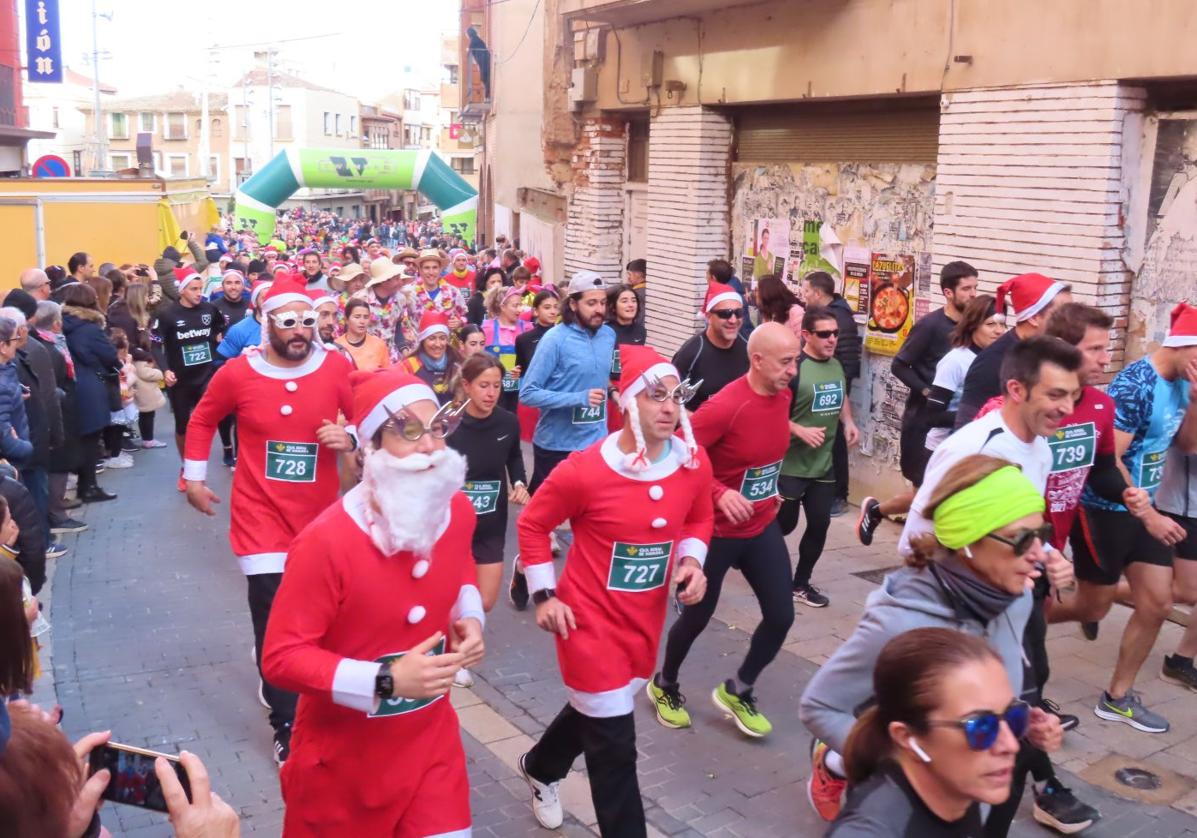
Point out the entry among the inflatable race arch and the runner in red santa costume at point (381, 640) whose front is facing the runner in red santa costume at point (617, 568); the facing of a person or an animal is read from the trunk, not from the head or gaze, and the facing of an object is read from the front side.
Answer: the inflatable race arch

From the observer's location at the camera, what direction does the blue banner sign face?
facing the viewer

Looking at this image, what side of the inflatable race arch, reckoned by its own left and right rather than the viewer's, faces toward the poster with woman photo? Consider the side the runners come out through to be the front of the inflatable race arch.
front

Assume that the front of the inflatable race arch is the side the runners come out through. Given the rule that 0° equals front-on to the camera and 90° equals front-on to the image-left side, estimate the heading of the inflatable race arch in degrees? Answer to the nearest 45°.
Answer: approximately 0°

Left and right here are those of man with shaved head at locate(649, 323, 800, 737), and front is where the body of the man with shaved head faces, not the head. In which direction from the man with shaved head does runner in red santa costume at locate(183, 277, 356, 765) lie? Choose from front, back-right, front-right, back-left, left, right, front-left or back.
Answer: back-right

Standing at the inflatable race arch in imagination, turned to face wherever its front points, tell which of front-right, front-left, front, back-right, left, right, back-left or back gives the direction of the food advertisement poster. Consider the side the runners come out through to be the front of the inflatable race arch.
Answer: front

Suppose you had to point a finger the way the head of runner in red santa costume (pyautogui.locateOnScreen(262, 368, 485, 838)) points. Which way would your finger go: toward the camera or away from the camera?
toward the camera

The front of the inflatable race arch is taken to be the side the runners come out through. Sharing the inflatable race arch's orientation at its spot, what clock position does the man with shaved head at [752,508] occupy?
The man with shaved head is roughly at 12 o'clock from the inflatable race arch.

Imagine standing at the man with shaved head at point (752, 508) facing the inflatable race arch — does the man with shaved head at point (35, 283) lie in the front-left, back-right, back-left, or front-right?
front-left

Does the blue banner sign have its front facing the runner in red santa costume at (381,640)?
yes

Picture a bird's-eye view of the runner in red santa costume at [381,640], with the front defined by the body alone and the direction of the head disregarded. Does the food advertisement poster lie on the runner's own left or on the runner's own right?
on the runner's own left

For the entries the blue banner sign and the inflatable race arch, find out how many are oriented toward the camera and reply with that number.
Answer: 2

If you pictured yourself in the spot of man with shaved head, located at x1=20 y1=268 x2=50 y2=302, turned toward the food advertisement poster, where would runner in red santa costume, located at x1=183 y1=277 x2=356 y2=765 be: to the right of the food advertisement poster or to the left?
right

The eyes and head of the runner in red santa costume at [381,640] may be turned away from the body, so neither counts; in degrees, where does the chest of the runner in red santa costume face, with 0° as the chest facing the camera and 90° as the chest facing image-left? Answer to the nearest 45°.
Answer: approximately 315°

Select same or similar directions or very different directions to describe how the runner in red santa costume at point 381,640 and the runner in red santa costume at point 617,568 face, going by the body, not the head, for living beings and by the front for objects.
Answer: same or similar directions

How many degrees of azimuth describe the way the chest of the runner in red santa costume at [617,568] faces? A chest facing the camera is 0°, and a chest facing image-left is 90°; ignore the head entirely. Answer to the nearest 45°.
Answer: approximately 315°
